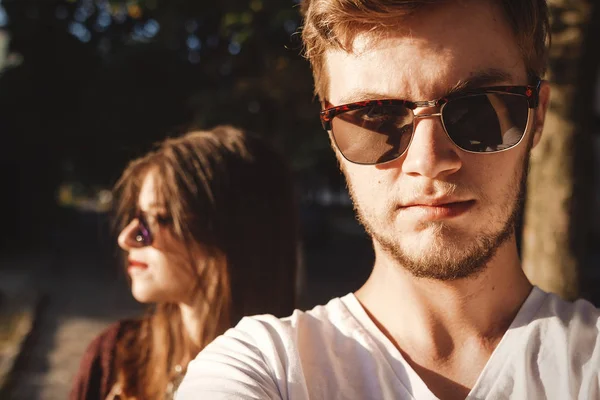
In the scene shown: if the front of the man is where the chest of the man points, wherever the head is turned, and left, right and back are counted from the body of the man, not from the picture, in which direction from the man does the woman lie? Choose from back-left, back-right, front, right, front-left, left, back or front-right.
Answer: back-right

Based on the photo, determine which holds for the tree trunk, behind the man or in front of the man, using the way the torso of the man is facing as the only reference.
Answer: behind

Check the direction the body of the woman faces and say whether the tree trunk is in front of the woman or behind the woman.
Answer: behind

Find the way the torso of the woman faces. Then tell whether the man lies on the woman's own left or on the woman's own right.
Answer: on the woman's own left

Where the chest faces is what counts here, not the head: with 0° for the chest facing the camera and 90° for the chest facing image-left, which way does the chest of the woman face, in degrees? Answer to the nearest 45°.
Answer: approximately 45°

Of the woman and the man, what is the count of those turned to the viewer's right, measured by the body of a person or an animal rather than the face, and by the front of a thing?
0

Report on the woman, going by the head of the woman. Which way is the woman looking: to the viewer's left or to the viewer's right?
to the viewer's left
